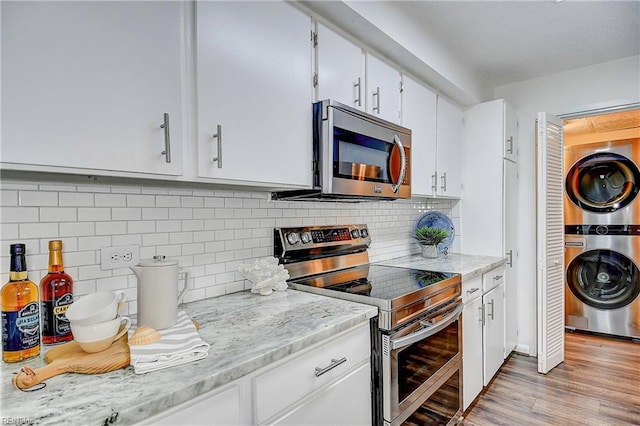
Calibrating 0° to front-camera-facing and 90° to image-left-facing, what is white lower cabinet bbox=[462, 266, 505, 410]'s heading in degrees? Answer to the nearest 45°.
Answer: approximately 270°

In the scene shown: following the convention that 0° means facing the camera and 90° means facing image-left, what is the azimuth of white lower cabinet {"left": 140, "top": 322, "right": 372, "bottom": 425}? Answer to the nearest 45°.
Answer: approximately 315°

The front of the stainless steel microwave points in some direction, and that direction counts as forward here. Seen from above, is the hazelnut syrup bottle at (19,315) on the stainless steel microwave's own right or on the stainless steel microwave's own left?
on the stainless steel microwave's own right

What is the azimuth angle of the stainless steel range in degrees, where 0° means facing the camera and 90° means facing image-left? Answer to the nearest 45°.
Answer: approximately 315°

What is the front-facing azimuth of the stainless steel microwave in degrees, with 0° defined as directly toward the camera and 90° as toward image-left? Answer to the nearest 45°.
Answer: approximately 315°
